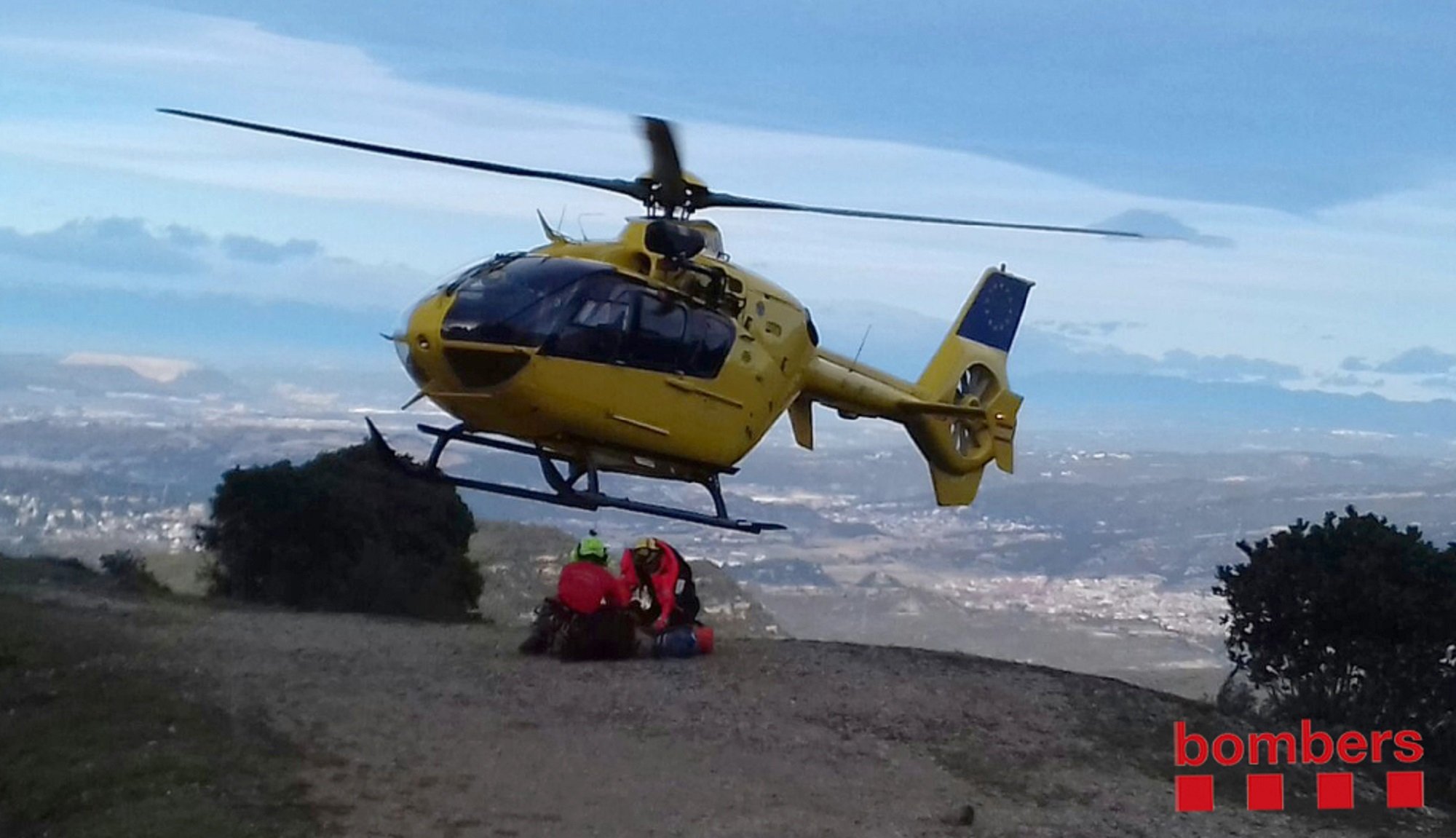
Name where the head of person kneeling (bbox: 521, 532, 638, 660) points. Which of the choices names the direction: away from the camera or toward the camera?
away from the camera

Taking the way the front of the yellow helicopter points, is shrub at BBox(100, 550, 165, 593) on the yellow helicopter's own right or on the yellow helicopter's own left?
on the yellow helicopter's own right

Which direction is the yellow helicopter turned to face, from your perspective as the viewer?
facing the viewer and to the left of the viewer

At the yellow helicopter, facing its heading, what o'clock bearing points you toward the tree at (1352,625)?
The tree is roughly at 7 o'clock from the yellow helicopter.

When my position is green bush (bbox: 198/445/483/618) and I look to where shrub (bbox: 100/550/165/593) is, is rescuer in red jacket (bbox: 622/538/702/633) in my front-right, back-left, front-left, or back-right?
back-left
